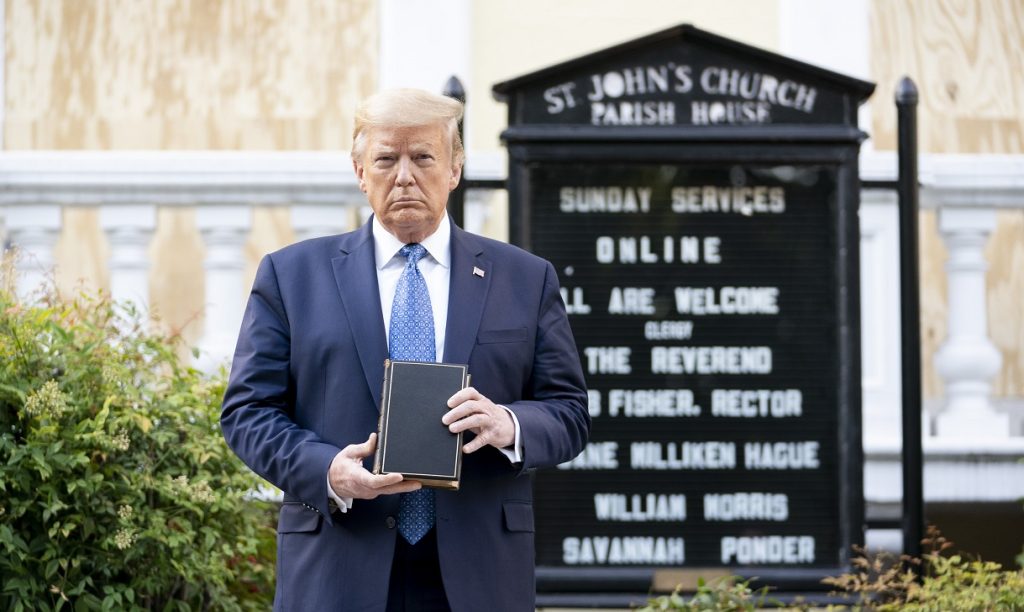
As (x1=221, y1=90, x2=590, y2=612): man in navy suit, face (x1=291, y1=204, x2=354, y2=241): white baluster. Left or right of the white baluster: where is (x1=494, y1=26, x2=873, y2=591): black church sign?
right

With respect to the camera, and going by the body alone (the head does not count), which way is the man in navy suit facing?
toward the camera

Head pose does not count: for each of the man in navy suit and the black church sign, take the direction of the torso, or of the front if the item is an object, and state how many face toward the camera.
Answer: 2

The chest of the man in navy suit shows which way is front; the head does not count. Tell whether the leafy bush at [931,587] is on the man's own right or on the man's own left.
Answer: on the man's own left

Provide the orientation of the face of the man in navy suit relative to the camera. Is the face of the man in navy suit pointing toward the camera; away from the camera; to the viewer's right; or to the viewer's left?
toward the camera

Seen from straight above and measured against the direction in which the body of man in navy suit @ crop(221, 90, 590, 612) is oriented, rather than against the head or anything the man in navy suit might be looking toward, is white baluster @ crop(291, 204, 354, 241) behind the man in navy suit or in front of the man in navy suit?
behind

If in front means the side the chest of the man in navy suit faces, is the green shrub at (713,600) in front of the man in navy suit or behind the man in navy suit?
behind

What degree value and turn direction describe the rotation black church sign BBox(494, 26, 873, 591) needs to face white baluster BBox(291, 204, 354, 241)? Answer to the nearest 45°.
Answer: approximately 135° to its right

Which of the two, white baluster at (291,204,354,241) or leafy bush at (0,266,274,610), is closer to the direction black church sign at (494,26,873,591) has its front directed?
the leafy bush

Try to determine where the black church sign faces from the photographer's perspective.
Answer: facing the viewer

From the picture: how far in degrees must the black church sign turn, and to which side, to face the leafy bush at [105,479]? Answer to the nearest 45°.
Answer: approximately 45° to its right

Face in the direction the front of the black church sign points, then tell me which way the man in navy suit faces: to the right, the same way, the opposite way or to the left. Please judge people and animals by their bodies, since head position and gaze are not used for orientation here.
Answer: the same way
